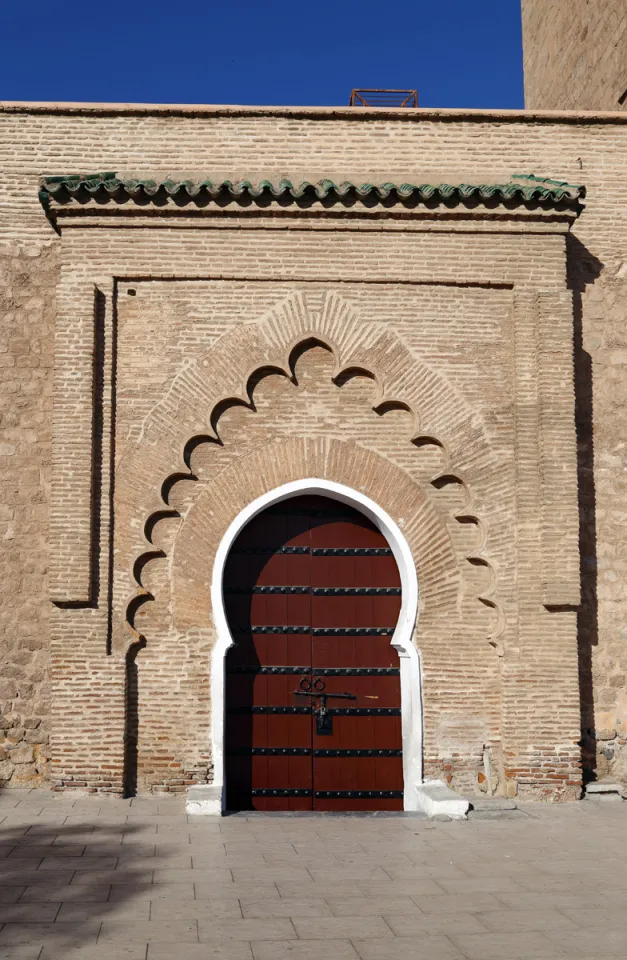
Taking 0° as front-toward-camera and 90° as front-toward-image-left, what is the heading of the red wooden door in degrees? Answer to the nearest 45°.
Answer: approximately 0°
